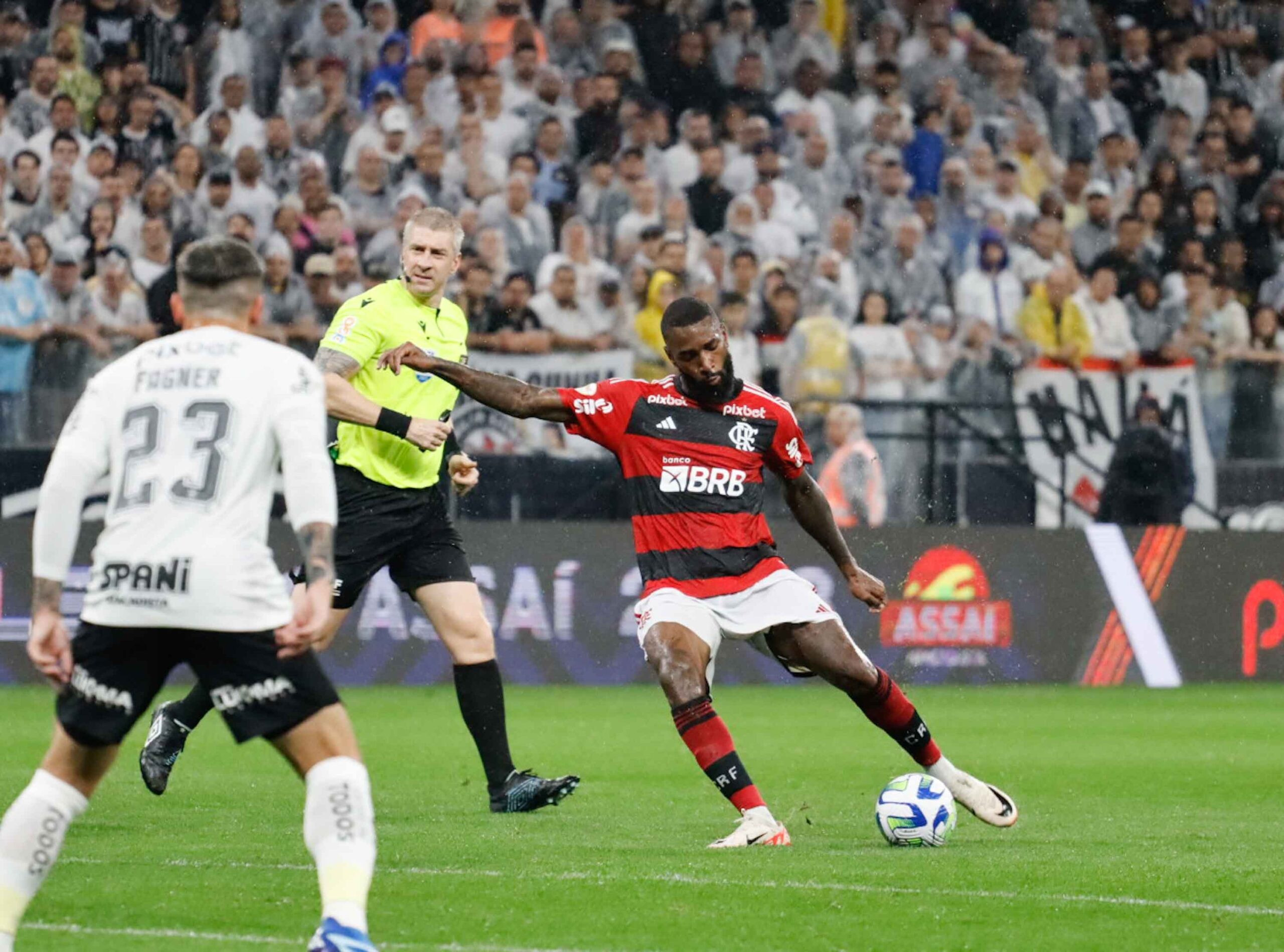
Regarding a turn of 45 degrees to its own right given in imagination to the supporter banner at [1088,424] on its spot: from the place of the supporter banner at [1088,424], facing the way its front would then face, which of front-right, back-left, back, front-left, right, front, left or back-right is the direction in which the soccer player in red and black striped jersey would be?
front-left

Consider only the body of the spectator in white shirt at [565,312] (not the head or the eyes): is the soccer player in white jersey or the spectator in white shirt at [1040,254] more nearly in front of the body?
the soccer player in white jersey

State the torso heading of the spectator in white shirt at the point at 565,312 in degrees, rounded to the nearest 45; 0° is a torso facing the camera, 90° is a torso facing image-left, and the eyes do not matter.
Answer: approximately 0°

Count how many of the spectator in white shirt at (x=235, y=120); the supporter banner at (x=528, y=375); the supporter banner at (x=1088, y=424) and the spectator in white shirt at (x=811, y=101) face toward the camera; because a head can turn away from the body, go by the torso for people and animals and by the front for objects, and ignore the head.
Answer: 4

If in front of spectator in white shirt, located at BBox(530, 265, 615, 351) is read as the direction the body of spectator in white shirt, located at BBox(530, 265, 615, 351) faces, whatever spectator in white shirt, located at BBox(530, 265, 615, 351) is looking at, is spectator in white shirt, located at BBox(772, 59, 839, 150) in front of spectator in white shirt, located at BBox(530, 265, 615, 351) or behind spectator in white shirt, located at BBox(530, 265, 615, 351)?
behind

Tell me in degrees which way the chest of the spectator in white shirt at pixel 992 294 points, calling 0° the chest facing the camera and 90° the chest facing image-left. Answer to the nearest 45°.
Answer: approximately 0°

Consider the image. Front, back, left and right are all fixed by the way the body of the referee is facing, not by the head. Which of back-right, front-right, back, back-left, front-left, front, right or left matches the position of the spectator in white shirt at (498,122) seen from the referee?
back-left

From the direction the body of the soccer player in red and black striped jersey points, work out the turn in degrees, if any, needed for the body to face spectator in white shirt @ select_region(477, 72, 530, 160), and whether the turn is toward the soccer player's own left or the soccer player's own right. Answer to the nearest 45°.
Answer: approximately 180°

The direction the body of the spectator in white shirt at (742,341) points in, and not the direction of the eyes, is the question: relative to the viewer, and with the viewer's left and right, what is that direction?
facing the viewer

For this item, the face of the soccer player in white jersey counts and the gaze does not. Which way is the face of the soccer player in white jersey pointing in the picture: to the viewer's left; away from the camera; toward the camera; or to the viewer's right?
away from the camera

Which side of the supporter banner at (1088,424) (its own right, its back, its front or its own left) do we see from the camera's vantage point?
front
